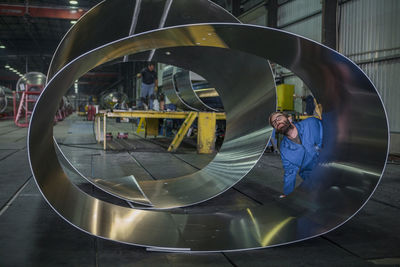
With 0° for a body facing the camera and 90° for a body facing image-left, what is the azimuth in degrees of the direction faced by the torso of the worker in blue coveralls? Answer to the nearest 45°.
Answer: approximately 0°

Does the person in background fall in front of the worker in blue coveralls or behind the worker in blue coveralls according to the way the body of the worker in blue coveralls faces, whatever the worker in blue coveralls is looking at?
behind

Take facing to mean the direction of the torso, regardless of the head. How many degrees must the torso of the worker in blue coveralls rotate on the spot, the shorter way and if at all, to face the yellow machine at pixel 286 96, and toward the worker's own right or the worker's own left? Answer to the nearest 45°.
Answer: approximately 180°
